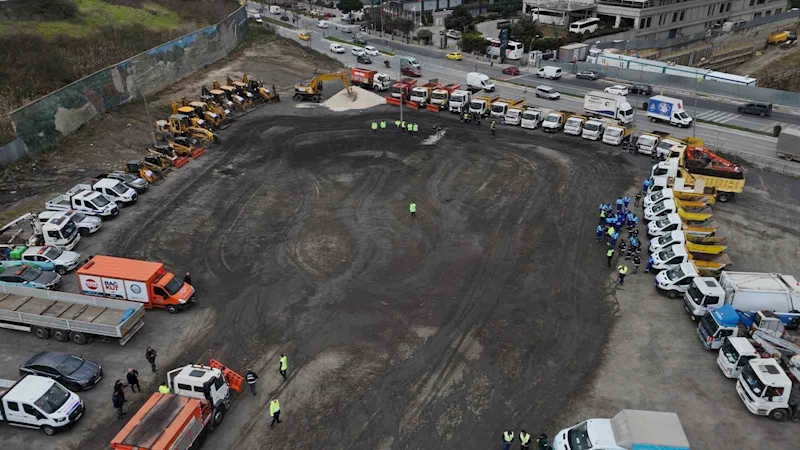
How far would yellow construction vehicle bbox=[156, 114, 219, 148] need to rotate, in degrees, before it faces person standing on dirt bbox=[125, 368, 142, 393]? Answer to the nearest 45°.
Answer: approximately 45° to its right

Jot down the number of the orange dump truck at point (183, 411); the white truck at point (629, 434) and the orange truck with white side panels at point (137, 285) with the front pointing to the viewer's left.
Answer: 1

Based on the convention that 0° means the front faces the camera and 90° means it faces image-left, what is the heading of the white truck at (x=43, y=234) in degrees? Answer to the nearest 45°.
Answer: approximately 315°

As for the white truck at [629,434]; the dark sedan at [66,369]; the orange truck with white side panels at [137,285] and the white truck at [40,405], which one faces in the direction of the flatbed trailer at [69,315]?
the white truck at [629,434]

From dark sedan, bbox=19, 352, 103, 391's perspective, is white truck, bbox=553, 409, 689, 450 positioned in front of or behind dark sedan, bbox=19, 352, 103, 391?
in front

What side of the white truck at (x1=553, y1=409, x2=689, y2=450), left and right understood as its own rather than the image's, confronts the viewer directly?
left

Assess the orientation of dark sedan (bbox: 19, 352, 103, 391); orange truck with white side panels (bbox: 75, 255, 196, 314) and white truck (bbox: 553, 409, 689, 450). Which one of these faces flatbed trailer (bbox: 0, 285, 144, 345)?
the white truck

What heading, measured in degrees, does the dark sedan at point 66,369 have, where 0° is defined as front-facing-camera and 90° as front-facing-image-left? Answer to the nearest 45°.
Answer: approximately 315°

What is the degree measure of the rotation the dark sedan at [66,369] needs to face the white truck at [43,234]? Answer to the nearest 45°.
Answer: approximately 135° to its left

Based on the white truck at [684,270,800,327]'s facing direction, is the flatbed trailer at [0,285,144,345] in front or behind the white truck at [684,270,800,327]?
in front

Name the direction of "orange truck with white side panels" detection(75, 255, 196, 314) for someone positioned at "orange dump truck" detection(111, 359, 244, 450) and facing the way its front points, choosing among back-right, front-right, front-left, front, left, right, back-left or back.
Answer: front-left

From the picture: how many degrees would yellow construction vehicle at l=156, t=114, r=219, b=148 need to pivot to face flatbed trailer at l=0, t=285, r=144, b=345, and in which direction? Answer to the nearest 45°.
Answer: approximately 45° to its right
